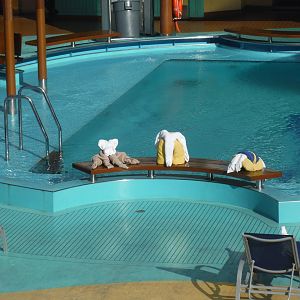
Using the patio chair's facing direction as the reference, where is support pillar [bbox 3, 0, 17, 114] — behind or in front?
in front

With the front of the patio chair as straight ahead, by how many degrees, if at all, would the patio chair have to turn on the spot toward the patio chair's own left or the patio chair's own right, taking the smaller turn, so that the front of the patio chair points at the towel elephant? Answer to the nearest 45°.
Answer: approximately 45° to the patio chair's own left

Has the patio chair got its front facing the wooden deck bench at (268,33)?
yes

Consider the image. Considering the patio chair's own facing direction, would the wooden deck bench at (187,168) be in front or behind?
in front

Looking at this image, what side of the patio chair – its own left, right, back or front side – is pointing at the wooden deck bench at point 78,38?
front

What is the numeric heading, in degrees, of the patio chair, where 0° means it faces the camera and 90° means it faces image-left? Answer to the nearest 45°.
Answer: approximately 180°

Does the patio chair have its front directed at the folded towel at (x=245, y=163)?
yes

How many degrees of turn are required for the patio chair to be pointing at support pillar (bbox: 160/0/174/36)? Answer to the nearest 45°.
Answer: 0° — it already faces it

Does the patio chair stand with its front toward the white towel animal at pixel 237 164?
yes
